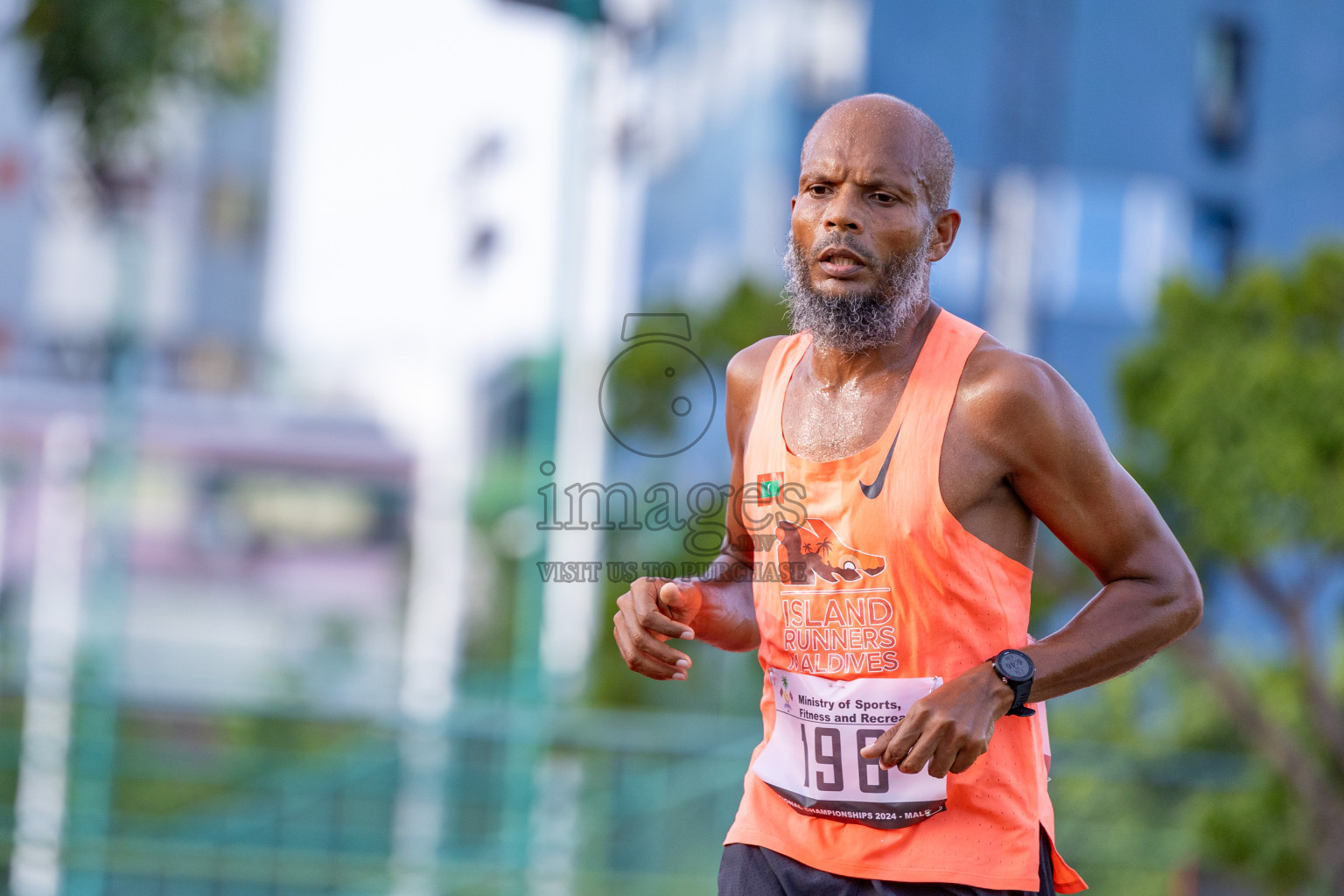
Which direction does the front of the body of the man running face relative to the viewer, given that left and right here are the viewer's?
facing the viewer and to the left of the viewer

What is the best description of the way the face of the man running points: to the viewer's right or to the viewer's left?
to the viewer's left
